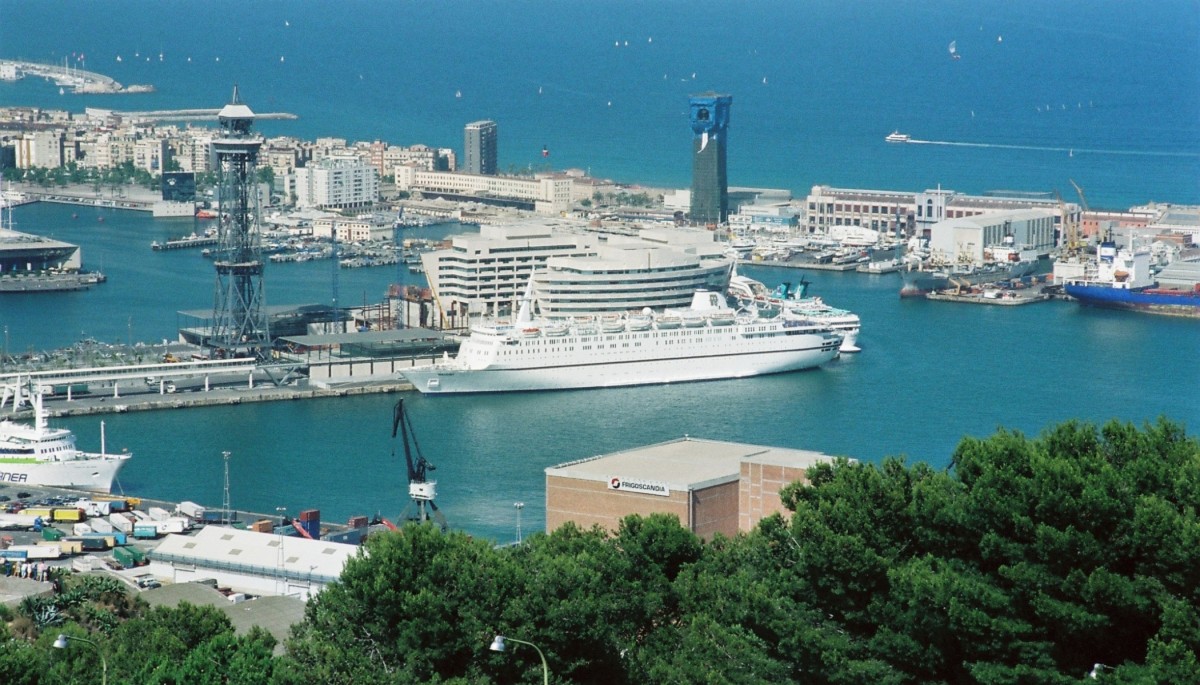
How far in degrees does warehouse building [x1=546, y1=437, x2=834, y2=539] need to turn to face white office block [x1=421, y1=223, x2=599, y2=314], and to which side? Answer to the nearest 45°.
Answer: approximately 135° to its right

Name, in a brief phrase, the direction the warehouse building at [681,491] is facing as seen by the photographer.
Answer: facing the viewer and to the left of the viewer

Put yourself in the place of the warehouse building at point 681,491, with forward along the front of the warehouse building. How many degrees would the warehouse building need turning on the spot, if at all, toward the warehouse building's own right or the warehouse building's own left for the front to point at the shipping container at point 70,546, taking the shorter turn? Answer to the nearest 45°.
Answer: approximately 45° to the warehouse building's own right

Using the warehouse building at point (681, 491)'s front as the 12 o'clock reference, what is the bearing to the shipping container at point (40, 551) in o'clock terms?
The shipping container is roughly at 2 o'clock from the warehouse building.

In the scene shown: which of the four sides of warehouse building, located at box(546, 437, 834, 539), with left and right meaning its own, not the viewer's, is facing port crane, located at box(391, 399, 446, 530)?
right

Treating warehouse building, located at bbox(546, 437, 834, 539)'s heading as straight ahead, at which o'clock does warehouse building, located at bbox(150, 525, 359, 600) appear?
warehouse building, located at bbox(150, 525, 359, 600) is roughly at 2 o'clock from warehouse building, located at bbox(546, 437, 834, 539).

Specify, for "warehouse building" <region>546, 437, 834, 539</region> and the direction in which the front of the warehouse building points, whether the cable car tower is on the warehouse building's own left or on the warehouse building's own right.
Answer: on the warehouse building's own right

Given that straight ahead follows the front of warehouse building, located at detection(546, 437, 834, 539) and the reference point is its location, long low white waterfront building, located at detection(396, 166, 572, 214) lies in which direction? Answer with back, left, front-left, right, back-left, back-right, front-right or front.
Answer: back-right

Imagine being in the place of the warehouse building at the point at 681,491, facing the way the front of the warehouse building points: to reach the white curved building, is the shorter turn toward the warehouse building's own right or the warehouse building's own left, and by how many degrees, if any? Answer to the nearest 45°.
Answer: approximately 135° to the warehouse building's own right

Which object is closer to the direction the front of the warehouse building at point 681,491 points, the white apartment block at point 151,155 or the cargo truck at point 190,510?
the cargo truck

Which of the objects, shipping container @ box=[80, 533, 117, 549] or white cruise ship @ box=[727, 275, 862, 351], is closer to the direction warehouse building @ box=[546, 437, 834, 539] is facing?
the shipping container

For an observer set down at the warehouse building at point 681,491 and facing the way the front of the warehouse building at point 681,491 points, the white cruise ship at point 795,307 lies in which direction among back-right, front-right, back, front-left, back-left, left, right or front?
back-right

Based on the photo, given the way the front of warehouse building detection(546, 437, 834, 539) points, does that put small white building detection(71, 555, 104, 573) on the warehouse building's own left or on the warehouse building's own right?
on the warehouse building's own right

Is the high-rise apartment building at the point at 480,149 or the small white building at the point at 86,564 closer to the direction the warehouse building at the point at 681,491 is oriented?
the small white building
